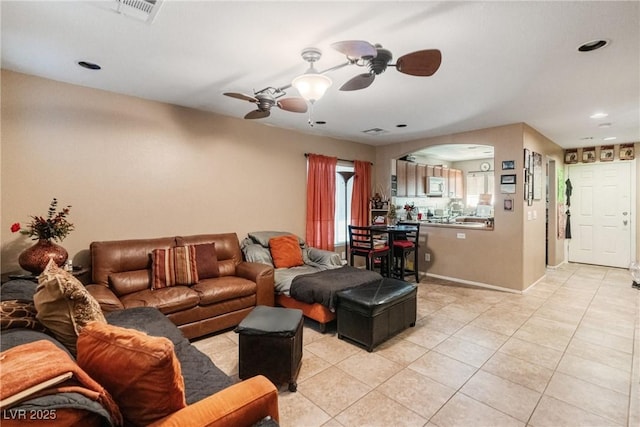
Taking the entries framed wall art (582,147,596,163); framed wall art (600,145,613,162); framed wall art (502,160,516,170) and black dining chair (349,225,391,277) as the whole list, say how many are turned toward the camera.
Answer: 3

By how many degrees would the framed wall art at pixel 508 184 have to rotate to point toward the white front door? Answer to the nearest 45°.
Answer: approximately 135° to its left

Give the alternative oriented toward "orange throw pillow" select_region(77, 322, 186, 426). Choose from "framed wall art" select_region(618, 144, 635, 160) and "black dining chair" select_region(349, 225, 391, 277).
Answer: the framed wall art

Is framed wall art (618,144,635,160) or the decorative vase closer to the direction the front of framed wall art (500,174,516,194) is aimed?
the decorative vase

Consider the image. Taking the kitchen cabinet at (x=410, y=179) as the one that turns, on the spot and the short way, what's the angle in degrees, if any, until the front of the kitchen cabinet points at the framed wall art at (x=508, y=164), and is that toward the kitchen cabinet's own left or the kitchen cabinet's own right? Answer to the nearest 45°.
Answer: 0° — it already faces it

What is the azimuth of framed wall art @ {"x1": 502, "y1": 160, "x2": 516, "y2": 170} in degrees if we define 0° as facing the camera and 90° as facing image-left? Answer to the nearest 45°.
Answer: approximately 0°

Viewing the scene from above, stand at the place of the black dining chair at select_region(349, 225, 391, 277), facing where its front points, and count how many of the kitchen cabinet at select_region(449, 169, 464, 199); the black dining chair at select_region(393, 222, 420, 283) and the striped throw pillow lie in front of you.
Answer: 2

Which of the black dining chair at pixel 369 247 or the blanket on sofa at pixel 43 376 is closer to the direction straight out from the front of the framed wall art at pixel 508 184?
the blanket on sofa

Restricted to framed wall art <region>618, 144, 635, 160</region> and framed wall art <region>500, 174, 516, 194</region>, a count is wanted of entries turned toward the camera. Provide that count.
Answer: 2

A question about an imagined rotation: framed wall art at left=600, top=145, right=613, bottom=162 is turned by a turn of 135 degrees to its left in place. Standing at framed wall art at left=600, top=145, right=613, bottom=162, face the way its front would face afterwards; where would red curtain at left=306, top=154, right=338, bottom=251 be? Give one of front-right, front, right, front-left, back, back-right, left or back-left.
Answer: back

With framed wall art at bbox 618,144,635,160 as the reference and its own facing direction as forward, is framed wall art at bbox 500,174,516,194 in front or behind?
in front
